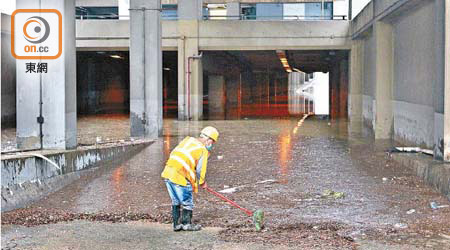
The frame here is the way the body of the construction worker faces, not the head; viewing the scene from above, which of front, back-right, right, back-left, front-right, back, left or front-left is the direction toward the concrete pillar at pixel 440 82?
front-left

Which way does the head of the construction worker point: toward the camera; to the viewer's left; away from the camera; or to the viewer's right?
to the viewer's right

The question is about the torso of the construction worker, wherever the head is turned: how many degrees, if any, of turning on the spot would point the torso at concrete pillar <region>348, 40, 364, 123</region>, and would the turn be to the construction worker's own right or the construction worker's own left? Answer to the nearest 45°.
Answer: approximately 90° to the construction worker's own left

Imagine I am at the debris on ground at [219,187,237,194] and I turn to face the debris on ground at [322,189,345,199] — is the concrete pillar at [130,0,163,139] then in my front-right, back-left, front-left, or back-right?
back-left

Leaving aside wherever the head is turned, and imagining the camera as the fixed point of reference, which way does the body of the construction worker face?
to the viewer's right

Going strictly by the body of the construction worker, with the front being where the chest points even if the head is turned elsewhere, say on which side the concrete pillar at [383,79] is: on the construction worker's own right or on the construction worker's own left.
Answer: on the construction worker's own left

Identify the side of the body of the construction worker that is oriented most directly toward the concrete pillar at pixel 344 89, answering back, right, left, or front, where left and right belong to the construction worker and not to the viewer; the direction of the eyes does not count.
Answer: left

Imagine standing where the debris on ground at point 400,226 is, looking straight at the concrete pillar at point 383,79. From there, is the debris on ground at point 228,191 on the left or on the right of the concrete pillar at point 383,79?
left

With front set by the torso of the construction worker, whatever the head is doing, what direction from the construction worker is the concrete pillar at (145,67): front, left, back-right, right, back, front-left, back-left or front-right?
left

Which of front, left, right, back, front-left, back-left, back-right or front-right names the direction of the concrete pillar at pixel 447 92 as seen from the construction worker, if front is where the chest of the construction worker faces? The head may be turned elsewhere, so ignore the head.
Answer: front-left

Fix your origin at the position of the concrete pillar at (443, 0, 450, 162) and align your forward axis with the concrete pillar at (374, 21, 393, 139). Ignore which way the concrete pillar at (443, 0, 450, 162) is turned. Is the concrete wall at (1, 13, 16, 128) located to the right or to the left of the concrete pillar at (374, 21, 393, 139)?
left

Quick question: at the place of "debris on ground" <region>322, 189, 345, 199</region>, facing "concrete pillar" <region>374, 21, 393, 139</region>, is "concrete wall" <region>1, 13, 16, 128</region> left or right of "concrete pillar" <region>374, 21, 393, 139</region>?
left

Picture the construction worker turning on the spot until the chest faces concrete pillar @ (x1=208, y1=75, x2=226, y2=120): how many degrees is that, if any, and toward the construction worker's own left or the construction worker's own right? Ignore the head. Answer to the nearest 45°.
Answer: approximately 90° to the construction worker's own left

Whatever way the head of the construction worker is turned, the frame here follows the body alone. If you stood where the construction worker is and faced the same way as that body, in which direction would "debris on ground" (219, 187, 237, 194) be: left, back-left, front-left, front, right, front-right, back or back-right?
left
